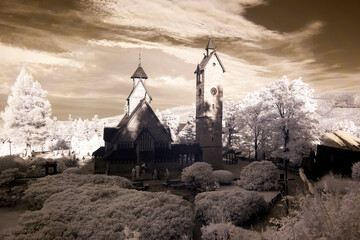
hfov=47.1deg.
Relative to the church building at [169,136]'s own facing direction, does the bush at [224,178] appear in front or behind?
in front

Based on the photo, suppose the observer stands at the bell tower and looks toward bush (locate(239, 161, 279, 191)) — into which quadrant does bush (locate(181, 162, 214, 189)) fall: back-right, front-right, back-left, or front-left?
front-right

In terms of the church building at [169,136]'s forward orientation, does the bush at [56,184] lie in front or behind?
in front

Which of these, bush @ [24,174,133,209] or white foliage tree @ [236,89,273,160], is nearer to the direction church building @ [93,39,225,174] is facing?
the bush

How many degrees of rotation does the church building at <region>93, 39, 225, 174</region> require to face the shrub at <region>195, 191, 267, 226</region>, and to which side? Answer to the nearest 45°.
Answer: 0° — it already faces it

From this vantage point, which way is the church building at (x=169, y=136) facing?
toward the camera

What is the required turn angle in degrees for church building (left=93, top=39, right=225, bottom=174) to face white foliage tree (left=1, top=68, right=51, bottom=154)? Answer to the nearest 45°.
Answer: approximately 135° to its right

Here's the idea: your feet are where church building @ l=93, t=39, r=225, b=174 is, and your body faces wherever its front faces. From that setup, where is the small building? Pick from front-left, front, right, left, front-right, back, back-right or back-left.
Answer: front-left

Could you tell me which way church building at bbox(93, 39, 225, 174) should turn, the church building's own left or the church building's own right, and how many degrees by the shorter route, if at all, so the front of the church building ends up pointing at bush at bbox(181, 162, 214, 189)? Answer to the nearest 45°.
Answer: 0° — it already faces it

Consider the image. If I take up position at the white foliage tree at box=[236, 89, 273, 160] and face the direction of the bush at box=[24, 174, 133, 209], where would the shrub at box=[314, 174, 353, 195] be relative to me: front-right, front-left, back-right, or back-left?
front-left

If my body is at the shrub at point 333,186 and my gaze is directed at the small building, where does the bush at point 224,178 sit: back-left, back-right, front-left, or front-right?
front-left
